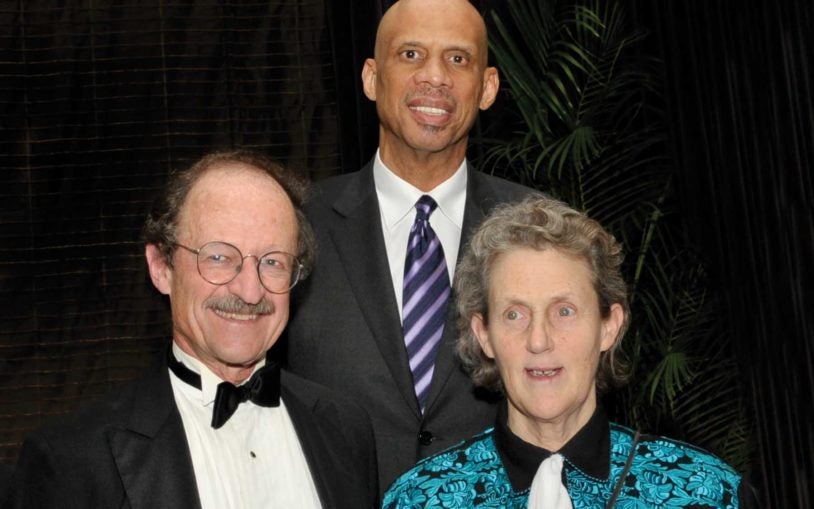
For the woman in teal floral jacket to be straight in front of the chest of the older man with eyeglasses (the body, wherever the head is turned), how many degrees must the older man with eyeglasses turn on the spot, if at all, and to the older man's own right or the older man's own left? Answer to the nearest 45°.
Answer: approximately 45° to the older man's own left

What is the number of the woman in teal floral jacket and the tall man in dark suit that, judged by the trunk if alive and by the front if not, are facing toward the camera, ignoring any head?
2

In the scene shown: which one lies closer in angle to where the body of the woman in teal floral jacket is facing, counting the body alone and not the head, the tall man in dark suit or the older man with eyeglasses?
the older man with eyeglasses

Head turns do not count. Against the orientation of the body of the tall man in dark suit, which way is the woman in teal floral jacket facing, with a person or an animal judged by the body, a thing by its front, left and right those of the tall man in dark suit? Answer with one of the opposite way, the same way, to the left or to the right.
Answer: the same way

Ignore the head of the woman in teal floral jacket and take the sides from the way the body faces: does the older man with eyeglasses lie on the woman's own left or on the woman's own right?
on the woman's own right

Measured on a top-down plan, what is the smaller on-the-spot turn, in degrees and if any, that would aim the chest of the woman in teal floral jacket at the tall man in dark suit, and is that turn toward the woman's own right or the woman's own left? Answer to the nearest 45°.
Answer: approximately 135° to the woman's own right

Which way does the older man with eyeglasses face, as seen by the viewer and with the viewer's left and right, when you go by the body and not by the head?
facing the viewer and to the right of the viewer

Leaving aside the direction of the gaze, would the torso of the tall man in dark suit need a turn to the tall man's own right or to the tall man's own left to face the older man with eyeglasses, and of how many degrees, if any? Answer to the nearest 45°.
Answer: approximately 45° to the tall man's own right

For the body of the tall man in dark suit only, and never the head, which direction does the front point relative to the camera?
toward the camera

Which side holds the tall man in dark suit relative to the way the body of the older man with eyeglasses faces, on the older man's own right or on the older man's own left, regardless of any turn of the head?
on the older man's own left

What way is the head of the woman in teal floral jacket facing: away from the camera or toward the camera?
toward the camera

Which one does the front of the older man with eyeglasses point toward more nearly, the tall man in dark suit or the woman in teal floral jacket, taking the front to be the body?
the woman in teal floral jacket
